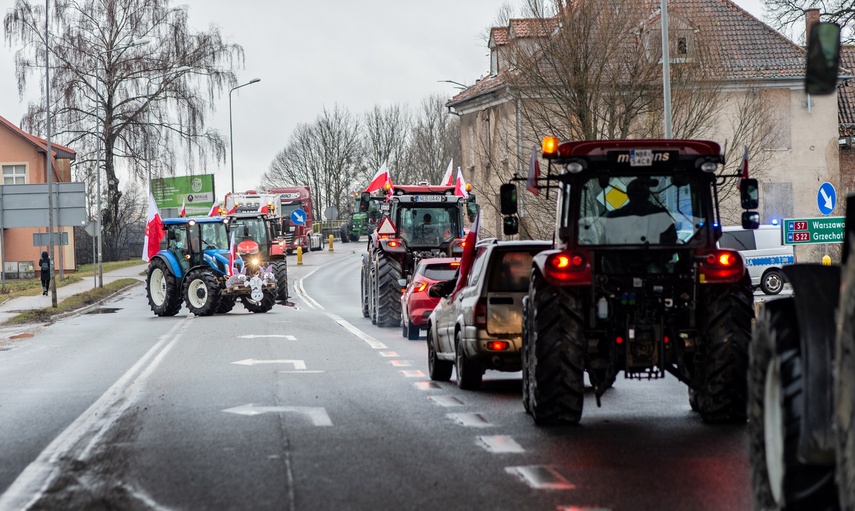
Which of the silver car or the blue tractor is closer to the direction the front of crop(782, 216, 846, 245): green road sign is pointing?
the silver car

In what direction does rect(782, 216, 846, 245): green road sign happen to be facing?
toward the camera

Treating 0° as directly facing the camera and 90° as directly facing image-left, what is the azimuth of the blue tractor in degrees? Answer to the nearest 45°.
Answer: approximately 315°

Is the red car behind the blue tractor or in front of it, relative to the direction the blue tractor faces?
in front

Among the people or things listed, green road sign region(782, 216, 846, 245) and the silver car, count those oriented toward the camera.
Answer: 1

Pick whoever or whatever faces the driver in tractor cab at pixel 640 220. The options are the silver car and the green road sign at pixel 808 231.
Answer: the green road sign

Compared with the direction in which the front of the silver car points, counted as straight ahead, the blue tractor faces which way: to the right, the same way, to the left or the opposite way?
the opposite way

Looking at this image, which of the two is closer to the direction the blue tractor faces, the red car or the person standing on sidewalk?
the red car
